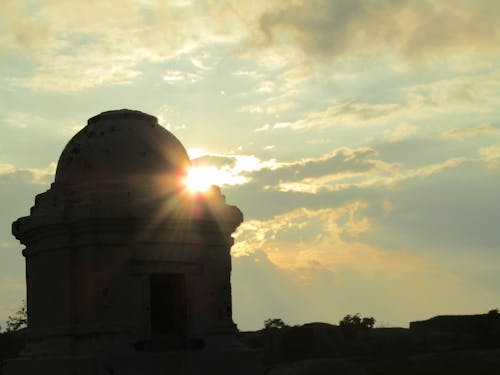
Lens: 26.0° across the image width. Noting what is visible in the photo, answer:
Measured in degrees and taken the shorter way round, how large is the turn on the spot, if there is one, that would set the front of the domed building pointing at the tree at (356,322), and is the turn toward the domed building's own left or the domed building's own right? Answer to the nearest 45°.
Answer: approximately 135° to the domed building's own left
